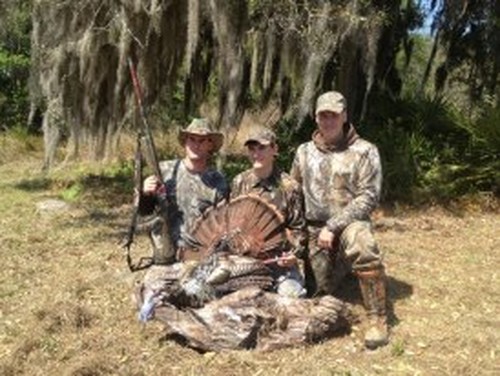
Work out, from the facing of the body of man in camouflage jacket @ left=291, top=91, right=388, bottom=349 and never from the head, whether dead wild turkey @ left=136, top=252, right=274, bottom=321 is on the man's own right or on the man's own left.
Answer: on the man's own right

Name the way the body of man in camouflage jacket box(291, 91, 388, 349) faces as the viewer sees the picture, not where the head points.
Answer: toward the camera

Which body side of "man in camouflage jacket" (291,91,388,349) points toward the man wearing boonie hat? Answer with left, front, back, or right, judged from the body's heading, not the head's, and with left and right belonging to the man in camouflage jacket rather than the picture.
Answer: right

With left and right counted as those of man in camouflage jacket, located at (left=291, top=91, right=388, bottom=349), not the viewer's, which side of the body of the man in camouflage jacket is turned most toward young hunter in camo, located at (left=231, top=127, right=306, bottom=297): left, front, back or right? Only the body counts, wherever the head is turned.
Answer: right
